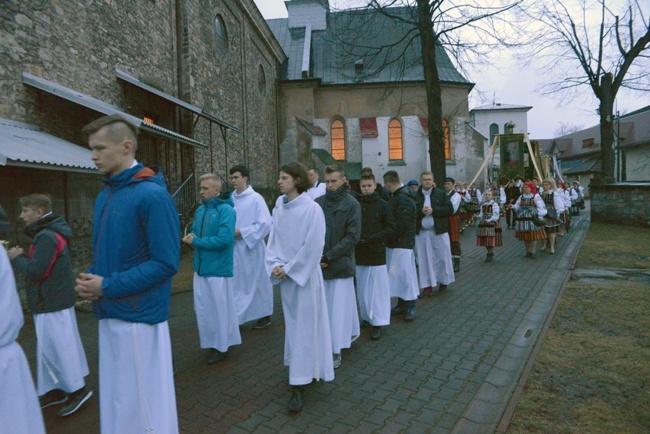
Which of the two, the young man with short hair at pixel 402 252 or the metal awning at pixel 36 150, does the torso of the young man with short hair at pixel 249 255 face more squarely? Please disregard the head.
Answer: the metal awning

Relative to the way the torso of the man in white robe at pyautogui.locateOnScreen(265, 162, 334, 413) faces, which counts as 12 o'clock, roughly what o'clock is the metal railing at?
The metal railing is roughly at 4 o'clock from the man in white robe.

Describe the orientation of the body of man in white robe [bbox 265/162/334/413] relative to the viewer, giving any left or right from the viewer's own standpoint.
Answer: facing the viewer and to the left of the viewer

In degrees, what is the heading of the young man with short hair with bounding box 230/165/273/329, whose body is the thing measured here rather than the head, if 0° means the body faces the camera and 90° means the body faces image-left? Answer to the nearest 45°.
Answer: approximately 45°

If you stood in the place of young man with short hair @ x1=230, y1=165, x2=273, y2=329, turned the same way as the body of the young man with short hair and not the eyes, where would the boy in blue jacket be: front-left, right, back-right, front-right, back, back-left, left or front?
front-left

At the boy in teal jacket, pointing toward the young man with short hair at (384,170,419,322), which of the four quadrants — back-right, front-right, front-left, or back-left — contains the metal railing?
front-left

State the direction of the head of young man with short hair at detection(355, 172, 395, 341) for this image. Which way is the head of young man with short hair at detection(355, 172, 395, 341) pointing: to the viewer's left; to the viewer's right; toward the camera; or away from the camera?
toward the camera

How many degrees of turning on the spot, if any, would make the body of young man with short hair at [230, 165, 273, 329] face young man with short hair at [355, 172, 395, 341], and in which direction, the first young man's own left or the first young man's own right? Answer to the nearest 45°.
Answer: approximately 135° to the first young man's own left

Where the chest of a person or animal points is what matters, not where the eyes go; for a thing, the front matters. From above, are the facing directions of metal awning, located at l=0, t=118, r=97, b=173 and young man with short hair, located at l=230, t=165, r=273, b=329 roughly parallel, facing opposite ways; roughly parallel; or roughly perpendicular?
roughly perpendicular

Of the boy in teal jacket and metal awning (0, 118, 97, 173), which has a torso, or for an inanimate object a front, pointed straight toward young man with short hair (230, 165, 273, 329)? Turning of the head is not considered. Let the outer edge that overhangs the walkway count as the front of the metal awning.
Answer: the metal awning

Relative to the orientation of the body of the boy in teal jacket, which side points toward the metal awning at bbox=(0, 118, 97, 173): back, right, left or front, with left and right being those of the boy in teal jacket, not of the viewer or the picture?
right

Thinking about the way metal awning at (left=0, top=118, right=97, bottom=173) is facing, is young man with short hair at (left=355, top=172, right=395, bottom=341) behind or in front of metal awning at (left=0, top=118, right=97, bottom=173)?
in front
